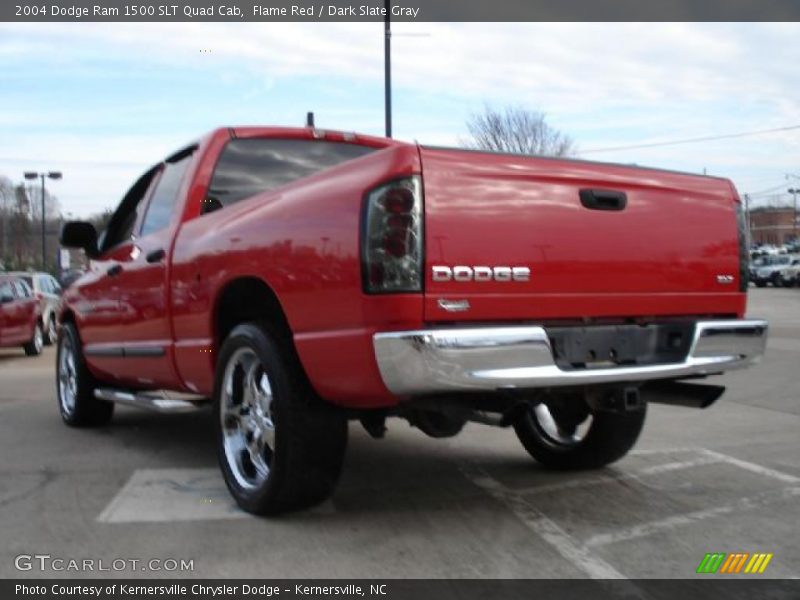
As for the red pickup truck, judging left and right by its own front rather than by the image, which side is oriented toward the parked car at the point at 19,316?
front

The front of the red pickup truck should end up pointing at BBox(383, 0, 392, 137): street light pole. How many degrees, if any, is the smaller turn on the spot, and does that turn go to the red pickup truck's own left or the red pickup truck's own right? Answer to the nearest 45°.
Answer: approximately 45° to the red pickup truck's own right

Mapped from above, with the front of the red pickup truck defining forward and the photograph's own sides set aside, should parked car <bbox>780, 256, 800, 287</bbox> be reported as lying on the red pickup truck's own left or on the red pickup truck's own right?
on the red pickup truck's own right

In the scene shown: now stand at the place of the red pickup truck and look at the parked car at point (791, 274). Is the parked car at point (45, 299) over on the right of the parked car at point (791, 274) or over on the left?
left

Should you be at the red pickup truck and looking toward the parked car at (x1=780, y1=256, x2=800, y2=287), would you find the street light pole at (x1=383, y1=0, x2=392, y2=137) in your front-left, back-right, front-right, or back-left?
front-left

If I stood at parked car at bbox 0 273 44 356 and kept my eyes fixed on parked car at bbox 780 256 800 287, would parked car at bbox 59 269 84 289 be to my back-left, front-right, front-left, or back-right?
front-left

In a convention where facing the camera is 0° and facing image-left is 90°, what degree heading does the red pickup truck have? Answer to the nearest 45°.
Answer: approximately 135°

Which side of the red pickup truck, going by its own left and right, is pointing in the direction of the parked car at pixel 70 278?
front
